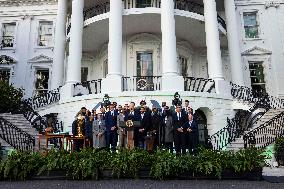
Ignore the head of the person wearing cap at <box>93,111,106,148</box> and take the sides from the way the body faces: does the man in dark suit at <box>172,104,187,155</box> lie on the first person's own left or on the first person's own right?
on the first person's own left

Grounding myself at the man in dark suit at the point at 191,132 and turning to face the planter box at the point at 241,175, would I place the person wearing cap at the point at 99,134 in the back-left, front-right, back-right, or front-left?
back-right

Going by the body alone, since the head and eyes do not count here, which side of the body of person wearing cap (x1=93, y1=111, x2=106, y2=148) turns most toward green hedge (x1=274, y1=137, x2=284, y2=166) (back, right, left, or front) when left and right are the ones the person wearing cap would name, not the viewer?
left

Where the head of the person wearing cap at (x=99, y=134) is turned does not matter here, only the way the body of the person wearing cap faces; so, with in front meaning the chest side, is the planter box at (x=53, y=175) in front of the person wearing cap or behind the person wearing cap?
in front

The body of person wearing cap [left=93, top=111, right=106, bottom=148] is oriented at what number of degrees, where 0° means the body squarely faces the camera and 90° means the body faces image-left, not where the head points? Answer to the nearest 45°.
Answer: approximately 0°

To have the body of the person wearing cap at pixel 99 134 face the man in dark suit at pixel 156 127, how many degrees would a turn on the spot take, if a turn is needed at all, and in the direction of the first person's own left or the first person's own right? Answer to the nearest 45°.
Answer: approximately 90° to the first person's own left

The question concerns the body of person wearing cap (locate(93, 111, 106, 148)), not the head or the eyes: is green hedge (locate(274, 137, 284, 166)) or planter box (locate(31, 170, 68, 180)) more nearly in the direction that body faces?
the planter box

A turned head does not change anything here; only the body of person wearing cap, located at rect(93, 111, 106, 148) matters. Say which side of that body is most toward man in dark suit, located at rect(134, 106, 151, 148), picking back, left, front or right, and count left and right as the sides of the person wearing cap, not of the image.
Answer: left

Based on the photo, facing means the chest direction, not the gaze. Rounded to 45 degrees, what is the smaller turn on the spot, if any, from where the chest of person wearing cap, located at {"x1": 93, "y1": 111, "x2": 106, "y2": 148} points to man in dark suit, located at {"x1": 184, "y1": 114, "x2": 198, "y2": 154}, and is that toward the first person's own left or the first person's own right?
approximately 90° to the first person's own left

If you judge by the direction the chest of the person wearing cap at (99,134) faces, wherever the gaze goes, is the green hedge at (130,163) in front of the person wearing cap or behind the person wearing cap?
in front
